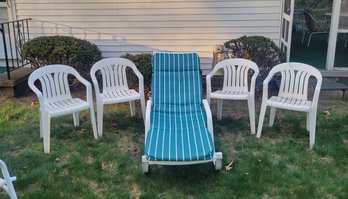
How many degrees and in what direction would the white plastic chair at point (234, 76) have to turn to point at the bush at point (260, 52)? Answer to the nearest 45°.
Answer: approximately 135° to its right

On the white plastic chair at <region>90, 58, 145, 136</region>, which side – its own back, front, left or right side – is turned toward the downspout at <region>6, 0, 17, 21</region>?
back

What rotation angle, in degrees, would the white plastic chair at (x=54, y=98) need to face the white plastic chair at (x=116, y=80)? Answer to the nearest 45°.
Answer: approximately 90° to its left

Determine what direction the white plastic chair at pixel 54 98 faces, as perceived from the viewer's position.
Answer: facing the viewer and to the right of the viewer

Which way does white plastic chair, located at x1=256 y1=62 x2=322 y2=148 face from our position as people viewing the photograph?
facing the viewer and to the left of the viewer

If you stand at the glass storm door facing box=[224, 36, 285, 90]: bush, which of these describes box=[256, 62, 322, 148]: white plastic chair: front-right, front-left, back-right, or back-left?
front-left

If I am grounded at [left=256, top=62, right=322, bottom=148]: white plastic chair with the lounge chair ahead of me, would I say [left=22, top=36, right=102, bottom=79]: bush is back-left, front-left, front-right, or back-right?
front-right

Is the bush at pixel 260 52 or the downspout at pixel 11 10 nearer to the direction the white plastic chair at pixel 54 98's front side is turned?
the bush

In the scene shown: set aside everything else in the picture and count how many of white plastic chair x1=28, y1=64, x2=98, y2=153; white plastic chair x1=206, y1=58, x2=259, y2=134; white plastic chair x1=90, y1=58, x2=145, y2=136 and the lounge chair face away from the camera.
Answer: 0

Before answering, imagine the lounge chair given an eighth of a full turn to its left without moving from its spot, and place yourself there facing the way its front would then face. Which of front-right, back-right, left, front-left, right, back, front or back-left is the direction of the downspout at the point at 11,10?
back

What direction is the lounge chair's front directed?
toward the camera

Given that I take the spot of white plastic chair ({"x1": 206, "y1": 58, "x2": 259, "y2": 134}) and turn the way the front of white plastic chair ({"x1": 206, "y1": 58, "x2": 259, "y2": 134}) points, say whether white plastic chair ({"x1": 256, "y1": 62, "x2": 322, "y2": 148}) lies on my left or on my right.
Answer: on my left

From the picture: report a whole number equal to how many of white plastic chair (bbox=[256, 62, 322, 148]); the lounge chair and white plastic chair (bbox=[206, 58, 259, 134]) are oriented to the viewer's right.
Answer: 0
